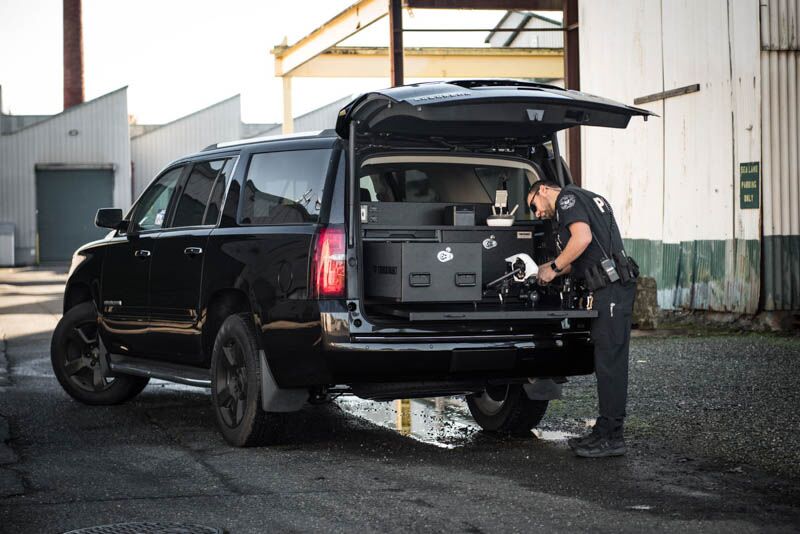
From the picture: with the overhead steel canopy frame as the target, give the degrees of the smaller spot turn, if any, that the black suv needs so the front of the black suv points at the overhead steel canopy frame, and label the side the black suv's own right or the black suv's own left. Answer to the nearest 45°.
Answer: approximately 45° to the black suv's own right

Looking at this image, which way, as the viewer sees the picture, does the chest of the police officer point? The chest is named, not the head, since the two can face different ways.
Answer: to the viewer's left

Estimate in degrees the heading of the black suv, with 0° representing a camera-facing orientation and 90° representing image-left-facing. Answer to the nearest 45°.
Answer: approximately 135°

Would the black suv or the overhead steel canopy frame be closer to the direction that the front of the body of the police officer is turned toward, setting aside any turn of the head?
the black suv

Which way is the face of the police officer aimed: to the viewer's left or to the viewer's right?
to the viewer's left

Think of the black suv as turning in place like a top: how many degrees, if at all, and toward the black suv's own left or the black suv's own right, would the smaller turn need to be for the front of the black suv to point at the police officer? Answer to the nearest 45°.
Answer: approximately 135° to the black suv's own right

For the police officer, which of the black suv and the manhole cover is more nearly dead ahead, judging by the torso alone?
the black suv

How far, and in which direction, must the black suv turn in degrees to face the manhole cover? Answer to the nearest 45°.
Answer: approximately 90° to its left
